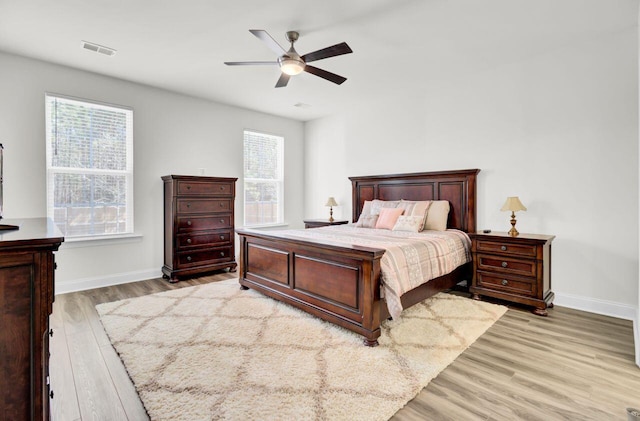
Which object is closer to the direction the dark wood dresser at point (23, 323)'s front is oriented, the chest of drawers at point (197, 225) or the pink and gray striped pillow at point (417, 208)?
the pink and gray striped pillow

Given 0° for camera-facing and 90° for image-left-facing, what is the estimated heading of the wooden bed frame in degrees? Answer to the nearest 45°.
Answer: approximately 45°

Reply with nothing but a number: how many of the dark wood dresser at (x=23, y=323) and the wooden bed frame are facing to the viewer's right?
1

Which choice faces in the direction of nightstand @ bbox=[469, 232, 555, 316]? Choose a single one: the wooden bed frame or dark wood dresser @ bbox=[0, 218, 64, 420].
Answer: the dark wood dresser

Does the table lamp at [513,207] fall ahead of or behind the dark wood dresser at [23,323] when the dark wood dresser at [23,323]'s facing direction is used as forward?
ahead

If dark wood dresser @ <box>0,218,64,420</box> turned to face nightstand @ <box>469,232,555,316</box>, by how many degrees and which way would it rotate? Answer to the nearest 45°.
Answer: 0° — it already faces it

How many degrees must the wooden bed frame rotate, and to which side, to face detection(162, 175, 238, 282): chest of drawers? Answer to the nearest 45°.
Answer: approximately 90° to its right

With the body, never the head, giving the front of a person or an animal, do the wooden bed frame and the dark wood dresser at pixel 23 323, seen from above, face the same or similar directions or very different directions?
very different directions

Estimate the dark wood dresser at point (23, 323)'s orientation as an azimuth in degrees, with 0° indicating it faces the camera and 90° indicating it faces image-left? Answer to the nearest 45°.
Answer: approximately 270°
